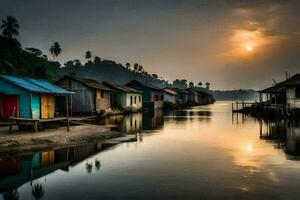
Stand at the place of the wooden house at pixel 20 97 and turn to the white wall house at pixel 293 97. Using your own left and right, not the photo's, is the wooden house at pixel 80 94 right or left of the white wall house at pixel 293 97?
left

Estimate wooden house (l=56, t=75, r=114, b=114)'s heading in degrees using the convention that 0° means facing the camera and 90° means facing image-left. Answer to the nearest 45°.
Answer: approximately 315°

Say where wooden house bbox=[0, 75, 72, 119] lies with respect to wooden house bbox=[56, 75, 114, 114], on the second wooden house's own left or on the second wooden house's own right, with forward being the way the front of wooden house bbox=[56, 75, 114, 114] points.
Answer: on the second wooden house's own right

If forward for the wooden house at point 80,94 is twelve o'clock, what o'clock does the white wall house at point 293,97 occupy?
The white wall house is roughly at 11 o'clock from the wooden house.
